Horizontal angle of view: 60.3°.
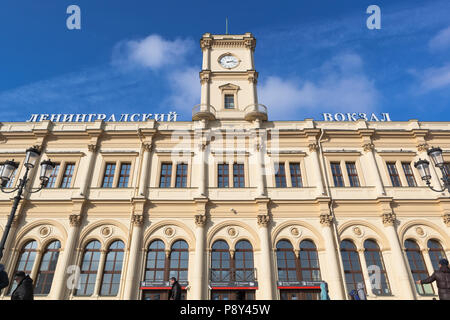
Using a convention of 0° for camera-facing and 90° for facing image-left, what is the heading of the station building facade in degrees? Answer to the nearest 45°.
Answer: approximately 0°

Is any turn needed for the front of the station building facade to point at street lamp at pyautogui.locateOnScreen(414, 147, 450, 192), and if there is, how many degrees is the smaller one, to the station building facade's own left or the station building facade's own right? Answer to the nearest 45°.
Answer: approximately 45° to the station building facade's own left

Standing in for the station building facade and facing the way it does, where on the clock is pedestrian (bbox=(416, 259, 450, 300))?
The pedestrian is roughly at 11 o'clock from the station building facade.
